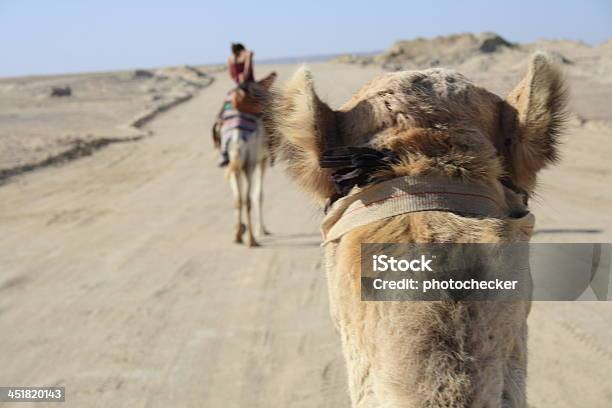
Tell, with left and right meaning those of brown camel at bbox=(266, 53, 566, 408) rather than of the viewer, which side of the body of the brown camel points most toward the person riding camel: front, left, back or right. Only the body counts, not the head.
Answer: front

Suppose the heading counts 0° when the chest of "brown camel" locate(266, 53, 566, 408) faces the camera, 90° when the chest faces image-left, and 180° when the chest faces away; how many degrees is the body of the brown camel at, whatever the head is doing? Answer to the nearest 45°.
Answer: approximately 180°

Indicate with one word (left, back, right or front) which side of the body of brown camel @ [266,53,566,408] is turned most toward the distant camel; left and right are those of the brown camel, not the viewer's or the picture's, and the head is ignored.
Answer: front
